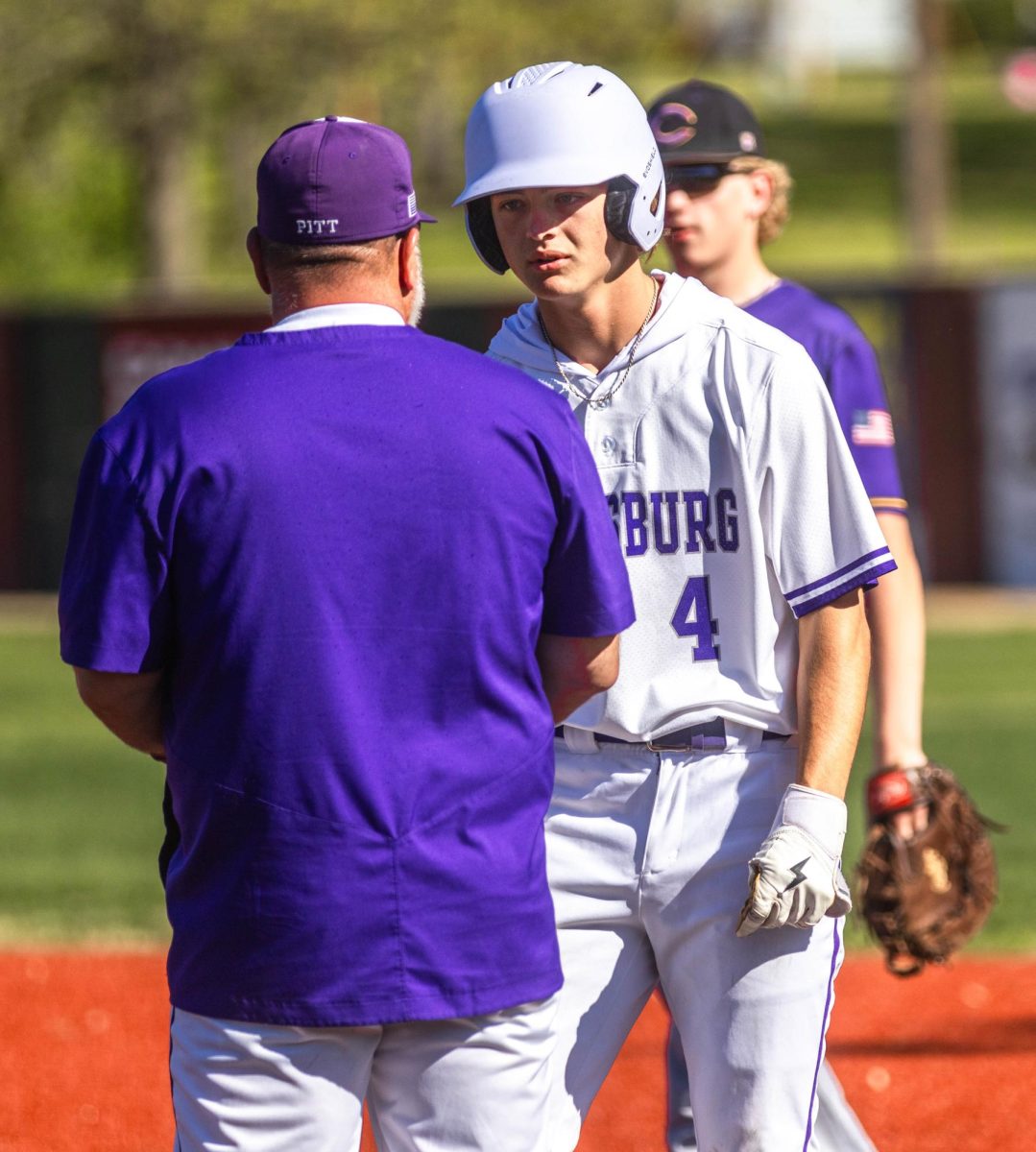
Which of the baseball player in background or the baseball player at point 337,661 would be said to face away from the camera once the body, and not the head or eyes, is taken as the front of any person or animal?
the baseball player

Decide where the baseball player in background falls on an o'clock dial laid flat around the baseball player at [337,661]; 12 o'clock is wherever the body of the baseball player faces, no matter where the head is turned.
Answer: The baseball player in background is roughly at 1 o'clock from the baseball player.

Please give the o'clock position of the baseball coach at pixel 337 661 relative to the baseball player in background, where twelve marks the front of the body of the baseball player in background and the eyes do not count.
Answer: The baseball coach is roughly at 11 o'clock from the baseball player in background.

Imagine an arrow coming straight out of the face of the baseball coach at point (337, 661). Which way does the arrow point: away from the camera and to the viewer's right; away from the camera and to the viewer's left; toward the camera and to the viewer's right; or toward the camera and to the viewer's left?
away from the camera and to the viewer's right

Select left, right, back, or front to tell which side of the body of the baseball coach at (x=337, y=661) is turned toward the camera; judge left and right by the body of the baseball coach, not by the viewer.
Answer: back

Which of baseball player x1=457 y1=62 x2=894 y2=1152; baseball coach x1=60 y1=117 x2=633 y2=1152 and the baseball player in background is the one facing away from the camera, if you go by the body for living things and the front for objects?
baseball coach x1=60 y1=117 x2=633 y2=1152

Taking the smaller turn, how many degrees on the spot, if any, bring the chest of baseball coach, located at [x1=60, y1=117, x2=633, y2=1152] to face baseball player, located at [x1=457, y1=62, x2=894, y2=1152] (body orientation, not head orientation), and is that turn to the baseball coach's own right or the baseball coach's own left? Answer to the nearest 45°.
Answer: approximately 45° to the baseball coach's own right

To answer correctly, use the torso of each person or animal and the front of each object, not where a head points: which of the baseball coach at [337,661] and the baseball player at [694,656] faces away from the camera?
the baseball coach at [337,661]

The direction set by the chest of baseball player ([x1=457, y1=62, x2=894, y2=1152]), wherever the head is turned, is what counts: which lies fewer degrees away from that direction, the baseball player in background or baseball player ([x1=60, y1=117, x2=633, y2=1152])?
the baseball player

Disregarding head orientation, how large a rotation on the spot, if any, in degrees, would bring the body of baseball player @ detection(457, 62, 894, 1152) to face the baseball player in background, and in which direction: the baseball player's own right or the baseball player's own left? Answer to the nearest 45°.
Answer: approximately 135° to the baseball player's own right

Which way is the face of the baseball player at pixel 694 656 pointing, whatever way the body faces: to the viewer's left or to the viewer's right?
to the viewer's left

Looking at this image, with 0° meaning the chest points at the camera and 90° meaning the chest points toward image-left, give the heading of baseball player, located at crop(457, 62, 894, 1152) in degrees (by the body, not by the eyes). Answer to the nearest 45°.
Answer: approximately 45°

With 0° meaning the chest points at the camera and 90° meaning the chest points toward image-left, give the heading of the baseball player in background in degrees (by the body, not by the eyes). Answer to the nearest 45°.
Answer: approximately 45°

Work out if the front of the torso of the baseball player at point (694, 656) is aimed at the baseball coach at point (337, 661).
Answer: yes
